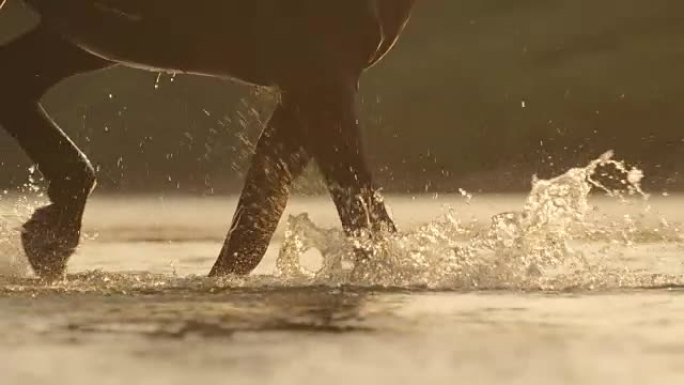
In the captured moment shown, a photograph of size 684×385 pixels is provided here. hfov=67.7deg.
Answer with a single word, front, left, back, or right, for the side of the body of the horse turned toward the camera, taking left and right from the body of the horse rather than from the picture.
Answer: right
